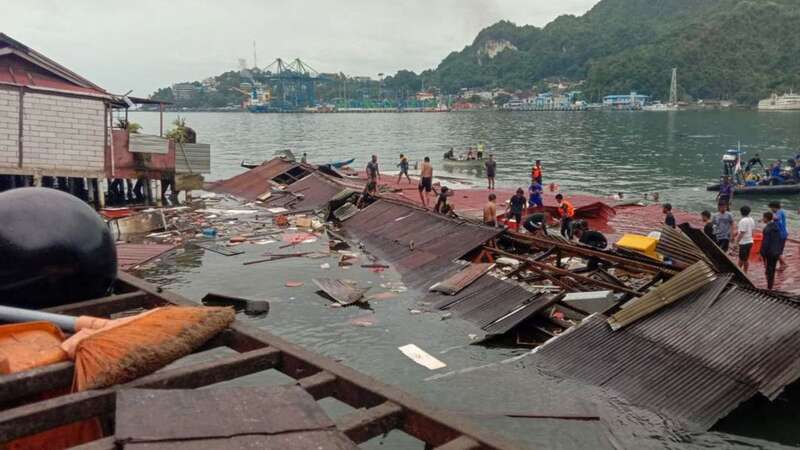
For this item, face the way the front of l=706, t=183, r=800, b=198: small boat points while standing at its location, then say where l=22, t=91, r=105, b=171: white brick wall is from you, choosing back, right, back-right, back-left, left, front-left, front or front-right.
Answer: front-left

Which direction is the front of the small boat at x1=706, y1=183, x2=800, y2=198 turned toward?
to the viewer's left

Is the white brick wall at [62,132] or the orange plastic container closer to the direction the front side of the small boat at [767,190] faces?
the white brick wall

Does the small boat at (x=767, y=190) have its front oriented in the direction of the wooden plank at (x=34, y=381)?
no

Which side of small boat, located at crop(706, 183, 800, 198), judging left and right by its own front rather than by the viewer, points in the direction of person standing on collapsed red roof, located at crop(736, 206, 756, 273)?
left

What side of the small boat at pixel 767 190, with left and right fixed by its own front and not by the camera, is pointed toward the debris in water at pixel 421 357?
left

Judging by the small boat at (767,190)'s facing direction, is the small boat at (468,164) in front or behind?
in front

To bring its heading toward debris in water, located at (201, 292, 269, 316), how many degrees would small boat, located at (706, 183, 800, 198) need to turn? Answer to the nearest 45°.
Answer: approximately 90° to its left
